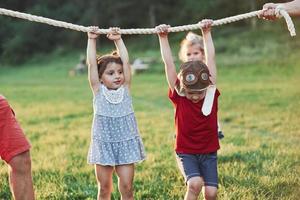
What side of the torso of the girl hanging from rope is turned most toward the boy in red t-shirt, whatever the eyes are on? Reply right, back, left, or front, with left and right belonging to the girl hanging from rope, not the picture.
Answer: left

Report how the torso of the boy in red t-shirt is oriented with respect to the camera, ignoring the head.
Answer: toward the camera

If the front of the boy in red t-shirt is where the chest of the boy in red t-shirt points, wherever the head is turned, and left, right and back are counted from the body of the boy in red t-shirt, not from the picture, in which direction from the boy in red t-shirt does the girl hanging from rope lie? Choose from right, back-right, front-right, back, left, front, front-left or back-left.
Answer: right

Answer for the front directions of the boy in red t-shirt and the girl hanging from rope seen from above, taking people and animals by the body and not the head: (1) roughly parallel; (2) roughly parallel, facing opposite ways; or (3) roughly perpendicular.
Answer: roughly parallel

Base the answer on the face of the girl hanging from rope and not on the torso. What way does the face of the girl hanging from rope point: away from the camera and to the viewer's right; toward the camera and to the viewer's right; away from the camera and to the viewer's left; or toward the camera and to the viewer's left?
toward the camera and to the viewer's right

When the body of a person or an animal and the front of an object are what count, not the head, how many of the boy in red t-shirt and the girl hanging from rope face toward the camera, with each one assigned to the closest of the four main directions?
2

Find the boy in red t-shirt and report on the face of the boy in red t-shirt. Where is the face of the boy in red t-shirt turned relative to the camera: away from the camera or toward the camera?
toward the camera

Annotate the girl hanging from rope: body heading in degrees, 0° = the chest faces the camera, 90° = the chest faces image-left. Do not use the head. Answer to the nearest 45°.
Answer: approximately 0°
